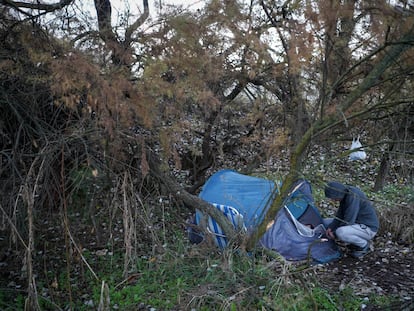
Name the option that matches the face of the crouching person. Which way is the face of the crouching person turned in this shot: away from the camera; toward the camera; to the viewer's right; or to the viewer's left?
to the viewer's left

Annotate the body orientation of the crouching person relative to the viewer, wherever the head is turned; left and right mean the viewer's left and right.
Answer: facing to the left of the viewer
